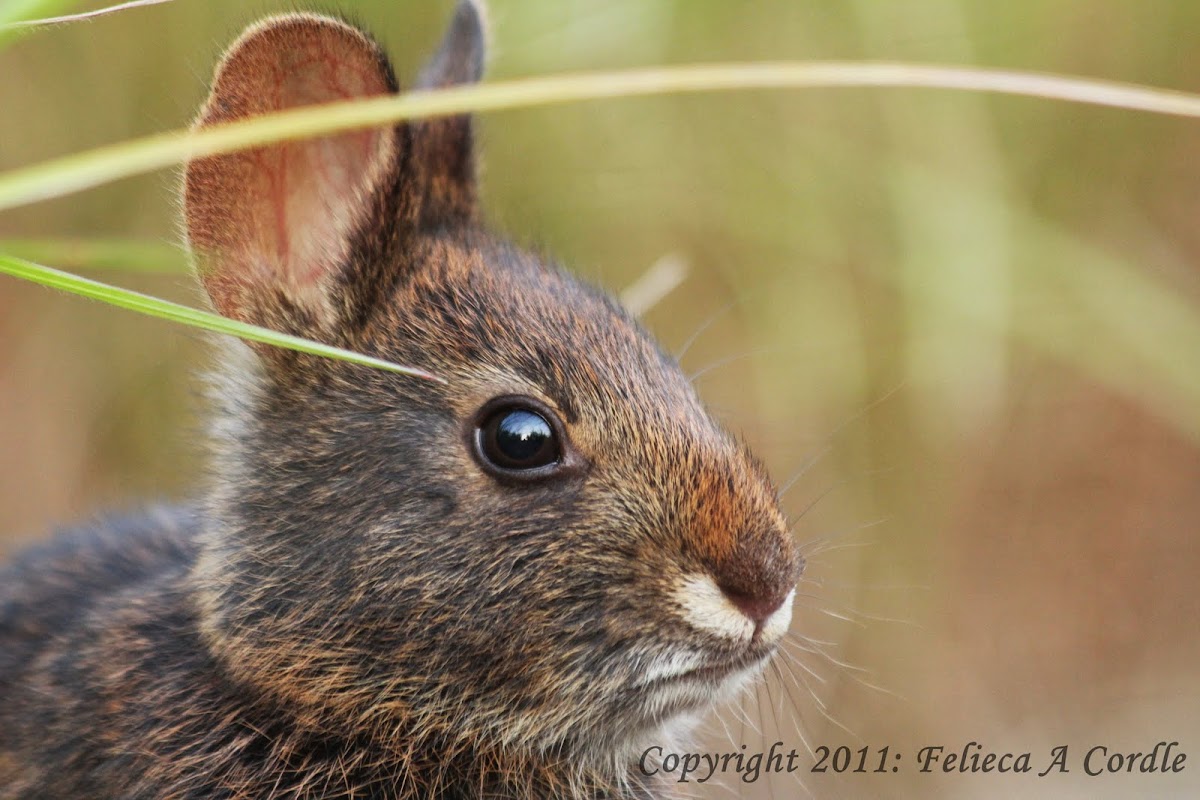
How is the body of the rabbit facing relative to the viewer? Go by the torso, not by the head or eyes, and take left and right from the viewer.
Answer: facing to the right of the viewer
